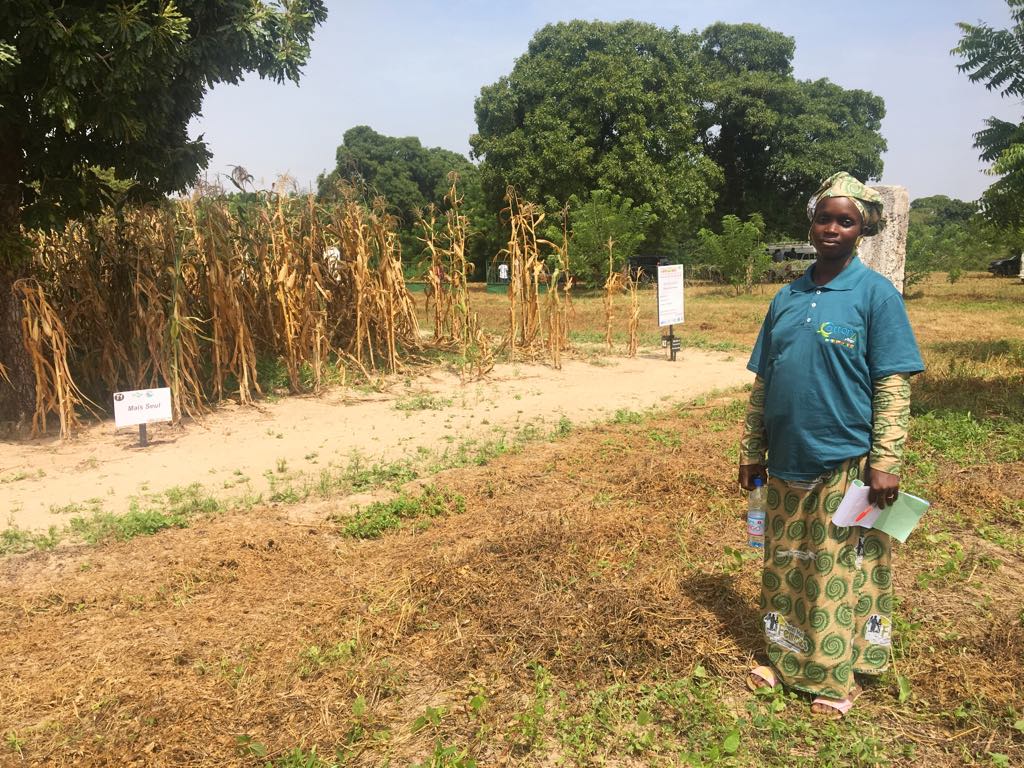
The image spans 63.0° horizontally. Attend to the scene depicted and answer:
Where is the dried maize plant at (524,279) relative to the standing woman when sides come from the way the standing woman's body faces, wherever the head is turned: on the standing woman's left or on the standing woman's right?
on the standing woman's right

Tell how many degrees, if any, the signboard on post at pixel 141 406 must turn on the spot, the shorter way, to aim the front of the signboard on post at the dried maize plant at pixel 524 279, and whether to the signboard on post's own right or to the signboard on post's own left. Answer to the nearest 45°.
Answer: approximately 135° to the signboard on post's own left

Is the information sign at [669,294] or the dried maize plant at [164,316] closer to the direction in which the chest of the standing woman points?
the dried maize plant

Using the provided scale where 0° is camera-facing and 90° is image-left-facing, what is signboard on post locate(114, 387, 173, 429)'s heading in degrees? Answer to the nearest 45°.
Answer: approximately 0°

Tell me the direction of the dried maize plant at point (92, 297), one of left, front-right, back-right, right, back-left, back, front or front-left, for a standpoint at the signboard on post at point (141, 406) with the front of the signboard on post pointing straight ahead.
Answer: back

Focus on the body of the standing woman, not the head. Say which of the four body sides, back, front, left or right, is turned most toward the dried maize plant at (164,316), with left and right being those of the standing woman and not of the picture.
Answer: right

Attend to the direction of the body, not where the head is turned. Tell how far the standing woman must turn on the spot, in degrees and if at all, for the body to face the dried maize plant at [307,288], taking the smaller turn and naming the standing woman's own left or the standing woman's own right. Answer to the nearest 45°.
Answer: approximately 90° to the standing woman's own right

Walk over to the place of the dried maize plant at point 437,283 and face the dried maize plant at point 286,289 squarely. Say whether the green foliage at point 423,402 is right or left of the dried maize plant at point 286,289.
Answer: left

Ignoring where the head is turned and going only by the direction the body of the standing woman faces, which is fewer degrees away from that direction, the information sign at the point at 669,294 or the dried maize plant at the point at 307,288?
the dried maize plant

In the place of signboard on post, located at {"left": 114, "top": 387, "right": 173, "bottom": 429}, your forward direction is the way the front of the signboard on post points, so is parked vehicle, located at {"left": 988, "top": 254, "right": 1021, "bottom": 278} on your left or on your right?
on your left

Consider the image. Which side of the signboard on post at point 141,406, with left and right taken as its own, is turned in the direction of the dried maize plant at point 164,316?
back

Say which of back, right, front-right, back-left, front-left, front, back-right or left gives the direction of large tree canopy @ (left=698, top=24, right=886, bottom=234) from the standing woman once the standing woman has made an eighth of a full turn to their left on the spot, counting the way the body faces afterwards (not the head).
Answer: back
